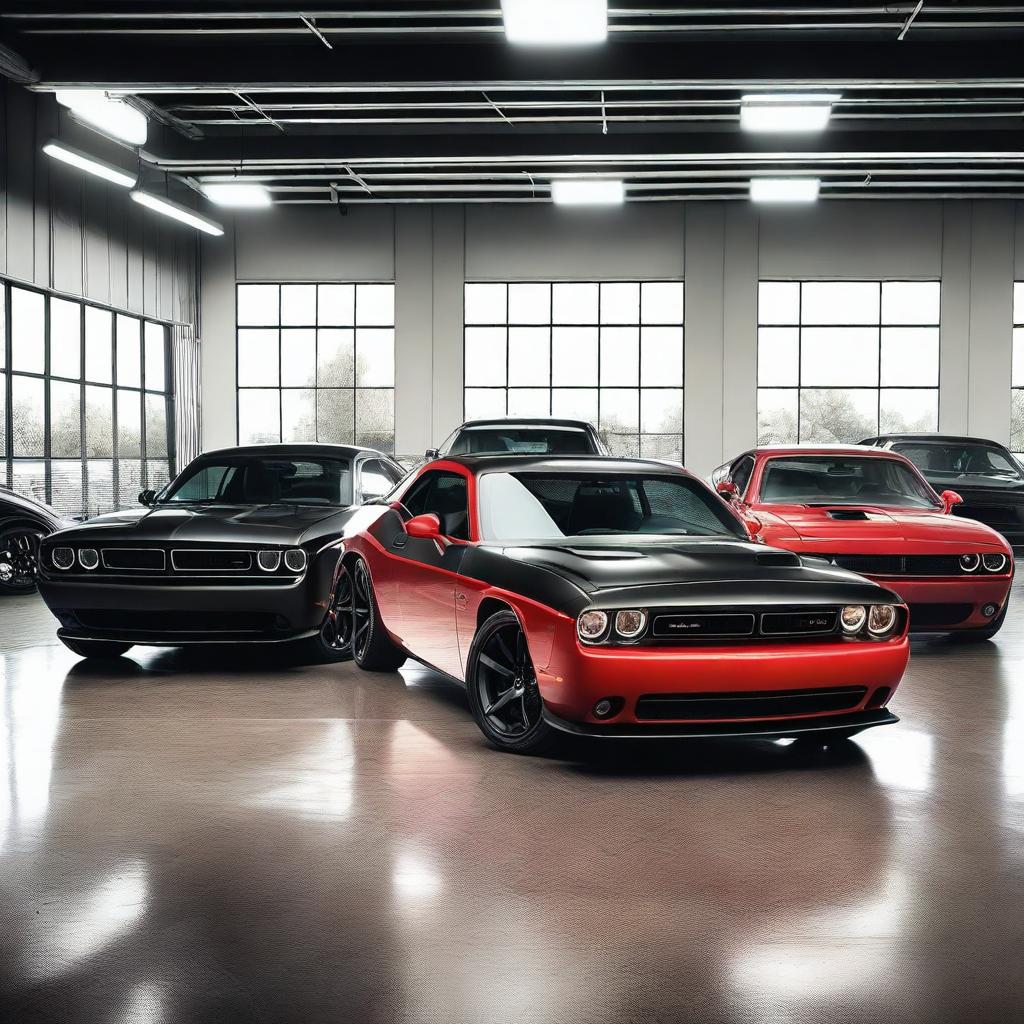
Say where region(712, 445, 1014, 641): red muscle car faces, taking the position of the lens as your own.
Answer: facing the viewer and to the right of the viewer

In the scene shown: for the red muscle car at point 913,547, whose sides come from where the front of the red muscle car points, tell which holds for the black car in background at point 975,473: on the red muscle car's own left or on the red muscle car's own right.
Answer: on the red muscle car's own left

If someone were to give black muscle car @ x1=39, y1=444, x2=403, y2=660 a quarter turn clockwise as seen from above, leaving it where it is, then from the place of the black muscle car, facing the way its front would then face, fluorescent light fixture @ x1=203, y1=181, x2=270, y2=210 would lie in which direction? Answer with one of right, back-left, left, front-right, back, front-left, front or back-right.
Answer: front-right

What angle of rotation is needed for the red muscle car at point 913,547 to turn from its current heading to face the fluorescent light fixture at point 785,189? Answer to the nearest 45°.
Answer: approximately 135° to its left

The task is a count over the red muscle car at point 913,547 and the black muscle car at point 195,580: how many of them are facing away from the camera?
0

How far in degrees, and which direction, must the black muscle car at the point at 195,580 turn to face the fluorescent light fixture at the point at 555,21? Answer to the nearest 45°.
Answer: approximately 180°

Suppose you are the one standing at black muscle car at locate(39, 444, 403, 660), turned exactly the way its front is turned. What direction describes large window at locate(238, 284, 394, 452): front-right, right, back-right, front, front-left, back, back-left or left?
back-right
